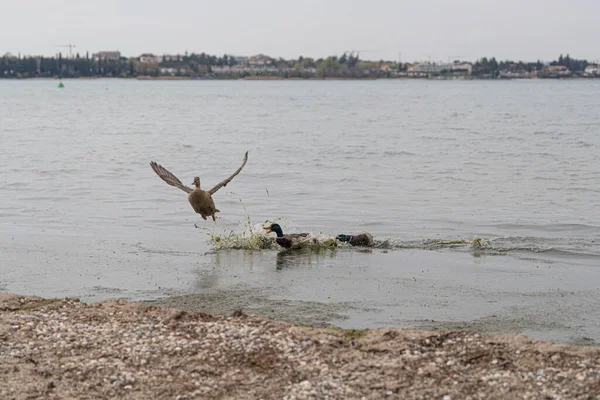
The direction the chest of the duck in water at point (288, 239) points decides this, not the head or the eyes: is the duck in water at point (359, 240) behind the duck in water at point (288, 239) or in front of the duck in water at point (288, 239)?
behind

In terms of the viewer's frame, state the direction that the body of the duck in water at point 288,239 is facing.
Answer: to the viewer's left

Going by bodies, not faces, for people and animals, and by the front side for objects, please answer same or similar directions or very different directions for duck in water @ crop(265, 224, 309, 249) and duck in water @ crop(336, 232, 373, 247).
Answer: same or similar directions

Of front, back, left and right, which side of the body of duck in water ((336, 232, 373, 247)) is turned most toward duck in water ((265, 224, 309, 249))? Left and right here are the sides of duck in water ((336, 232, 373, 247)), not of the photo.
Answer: front

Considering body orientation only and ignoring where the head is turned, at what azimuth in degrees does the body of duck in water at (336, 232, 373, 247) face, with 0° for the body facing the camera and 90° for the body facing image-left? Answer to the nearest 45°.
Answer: approximately 90°

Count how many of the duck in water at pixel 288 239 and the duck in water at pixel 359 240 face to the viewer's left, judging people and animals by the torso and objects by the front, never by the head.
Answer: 2
